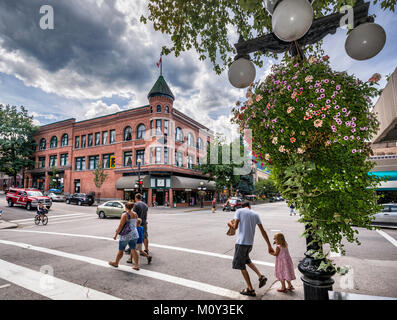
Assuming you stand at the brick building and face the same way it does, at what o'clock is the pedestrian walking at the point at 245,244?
The pedestrian walking is roughly at 12 o'clock from the brick building.

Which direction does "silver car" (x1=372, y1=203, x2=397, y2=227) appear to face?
to the viewer's left

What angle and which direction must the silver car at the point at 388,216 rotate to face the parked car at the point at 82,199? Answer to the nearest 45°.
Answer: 0° — it already faces it

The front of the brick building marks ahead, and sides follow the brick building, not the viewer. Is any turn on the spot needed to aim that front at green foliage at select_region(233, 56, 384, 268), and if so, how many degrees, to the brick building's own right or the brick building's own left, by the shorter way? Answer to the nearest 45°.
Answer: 0° — it already faces it

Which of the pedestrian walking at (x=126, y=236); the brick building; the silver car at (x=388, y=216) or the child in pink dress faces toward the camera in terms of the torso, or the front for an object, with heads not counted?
the brick building

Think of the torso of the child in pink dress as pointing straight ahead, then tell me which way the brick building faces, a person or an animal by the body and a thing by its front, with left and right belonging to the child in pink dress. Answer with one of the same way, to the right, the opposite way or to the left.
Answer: the opposite way

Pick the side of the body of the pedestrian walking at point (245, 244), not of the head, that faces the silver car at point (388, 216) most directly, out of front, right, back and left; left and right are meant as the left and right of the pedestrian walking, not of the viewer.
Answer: right

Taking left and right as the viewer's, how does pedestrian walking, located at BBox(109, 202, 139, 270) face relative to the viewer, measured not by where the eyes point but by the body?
facing away from the viewer and to the left of the viewer

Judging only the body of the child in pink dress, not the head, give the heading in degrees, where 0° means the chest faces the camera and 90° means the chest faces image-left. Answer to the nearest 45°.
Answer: approximately 135°
